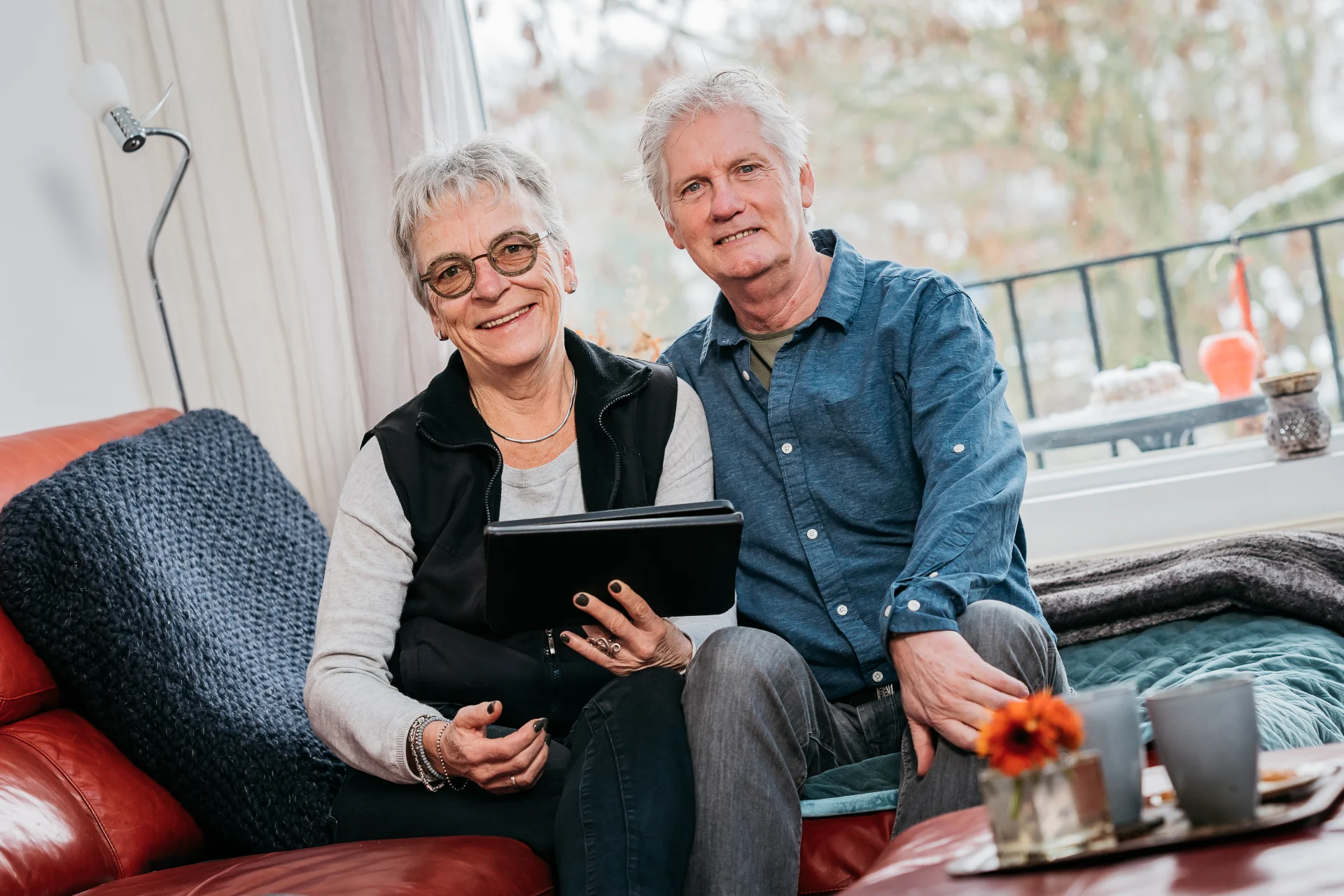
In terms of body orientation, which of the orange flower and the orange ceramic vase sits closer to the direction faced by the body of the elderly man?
the orange flower

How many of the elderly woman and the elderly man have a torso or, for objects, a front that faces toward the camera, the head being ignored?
2

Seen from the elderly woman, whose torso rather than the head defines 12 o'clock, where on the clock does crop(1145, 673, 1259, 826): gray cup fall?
The gray cup is roughly at 11 o'clock from the elderly woman.

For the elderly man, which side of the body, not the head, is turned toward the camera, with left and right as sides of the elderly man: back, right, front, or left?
front

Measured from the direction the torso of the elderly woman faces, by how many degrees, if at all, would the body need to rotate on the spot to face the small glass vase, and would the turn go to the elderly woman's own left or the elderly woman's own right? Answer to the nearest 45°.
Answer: approximately 45° to the elderly woman's own left

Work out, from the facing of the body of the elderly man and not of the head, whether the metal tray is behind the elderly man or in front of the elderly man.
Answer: in front

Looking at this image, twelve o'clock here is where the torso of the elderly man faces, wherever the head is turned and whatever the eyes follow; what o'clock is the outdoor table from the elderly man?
The outdoor table is roughly at 7 o'clock from the elderly man.

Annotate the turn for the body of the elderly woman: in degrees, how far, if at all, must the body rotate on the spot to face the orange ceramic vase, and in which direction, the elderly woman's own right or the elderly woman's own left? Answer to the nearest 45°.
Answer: approximately 135° to the elderly woman's own left

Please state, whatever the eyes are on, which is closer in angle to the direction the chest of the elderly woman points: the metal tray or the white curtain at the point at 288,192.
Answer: the metal tray

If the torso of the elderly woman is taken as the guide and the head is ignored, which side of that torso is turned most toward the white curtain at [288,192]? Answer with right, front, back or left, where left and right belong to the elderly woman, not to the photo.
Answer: back

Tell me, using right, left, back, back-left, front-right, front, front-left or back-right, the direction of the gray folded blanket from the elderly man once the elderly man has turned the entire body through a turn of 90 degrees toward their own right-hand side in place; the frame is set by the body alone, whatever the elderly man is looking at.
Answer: back-right

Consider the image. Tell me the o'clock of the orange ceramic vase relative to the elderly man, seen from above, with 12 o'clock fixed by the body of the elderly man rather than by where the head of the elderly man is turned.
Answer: The orange ceramic vase is roughly at 7 o'clock from the elderly man.
